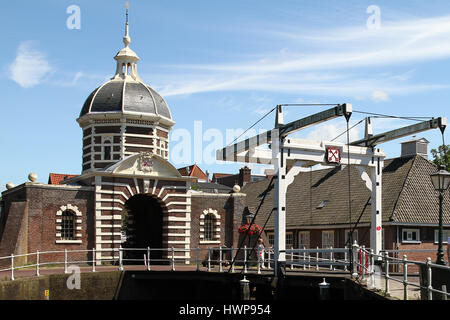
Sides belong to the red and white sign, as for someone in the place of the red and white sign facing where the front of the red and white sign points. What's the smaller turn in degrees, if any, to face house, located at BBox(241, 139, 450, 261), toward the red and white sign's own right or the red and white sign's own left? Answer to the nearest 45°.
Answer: approximately 180°

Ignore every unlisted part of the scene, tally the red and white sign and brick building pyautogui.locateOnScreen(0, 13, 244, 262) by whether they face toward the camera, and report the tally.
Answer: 2

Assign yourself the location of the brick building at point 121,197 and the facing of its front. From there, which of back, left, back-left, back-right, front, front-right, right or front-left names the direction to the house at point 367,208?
left

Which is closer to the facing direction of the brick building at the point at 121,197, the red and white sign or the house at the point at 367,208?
the red and white sign

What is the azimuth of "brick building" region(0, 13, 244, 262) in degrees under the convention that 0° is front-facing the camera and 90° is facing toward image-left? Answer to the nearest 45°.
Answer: approximately 0°

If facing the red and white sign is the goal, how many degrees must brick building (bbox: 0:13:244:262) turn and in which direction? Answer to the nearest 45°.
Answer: approximately 45° to its left

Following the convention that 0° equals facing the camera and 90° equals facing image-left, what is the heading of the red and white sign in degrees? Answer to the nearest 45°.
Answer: approximately 0°
